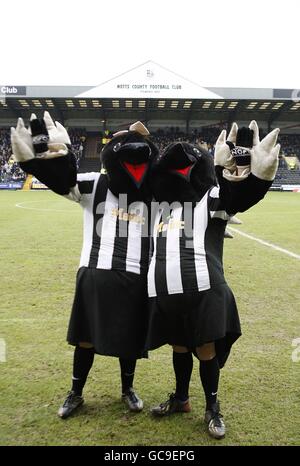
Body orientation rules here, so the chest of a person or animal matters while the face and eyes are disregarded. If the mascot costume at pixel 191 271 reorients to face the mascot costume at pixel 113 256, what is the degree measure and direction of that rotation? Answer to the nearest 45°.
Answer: approximately 45° to its right

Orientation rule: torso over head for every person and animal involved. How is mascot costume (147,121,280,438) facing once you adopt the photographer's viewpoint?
facing the viewer and to the left of the viewer
